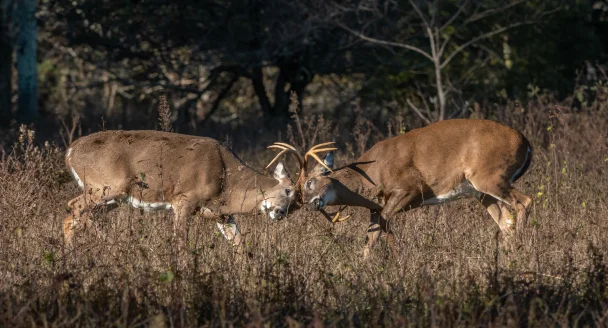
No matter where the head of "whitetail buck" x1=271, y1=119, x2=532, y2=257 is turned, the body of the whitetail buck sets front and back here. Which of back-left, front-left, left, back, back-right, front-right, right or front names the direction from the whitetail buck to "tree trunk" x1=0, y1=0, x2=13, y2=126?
front-right

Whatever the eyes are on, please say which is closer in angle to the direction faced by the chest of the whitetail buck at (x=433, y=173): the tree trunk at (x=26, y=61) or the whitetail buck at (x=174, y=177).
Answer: the whitetail buck

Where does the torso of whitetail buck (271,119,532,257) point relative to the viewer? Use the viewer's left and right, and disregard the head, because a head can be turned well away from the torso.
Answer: facing to the left of the viewer

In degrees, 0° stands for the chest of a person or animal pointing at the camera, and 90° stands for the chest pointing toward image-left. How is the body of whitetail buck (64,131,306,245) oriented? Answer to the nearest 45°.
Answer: approximately 270°

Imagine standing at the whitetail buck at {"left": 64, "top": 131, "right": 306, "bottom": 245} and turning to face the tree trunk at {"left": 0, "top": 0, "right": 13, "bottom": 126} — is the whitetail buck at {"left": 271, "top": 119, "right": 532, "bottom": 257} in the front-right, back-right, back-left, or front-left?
back-right

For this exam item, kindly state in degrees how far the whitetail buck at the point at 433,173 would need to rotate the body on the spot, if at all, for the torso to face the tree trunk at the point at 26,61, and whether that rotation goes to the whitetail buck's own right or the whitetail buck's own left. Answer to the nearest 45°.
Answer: approximately 45° to the whitetail buck's own right

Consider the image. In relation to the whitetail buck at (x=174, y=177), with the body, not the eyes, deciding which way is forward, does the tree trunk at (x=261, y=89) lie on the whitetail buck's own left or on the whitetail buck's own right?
on the whitetail buck's own left

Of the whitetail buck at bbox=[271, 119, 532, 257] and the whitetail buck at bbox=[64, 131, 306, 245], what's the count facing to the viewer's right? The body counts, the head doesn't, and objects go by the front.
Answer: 1

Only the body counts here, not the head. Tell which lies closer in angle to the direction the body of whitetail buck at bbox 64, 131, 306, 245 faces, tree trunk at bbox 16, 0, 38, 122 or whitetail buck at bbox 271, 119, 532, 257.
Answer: the whitetail buck

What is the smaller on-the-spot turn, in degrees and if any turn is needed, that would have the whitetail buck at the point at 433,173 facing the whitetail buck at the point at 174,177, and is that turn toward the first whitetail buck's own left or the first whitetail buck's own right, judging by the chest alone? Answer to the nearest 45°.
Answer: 0° — it already faces it

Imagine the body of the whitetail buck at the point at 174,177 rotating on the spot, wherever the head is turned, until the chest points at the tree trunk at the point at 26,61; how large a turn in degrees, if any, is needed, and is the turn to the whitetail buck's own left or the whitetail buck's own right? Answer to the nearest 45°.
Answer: approximately 90° to the whitetail buck's own left

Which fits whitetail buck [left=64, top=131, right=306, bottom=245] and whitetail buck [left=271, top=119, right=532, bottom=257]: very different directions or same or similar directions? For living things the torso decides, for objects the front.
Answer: very different directions

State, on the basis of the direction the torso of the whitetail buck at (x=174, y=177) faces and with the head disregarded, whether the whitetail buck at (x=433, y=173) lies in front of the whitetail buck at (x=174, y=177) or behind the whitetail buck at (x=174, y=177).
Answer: in front
